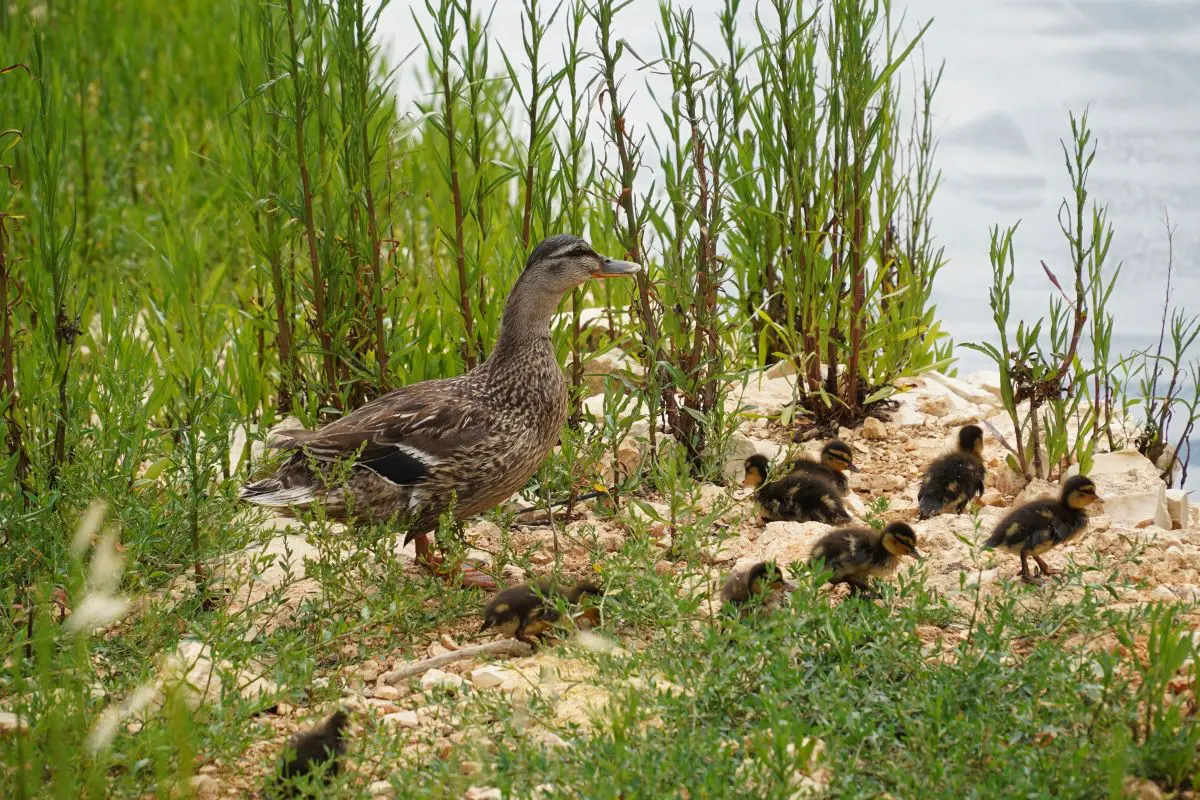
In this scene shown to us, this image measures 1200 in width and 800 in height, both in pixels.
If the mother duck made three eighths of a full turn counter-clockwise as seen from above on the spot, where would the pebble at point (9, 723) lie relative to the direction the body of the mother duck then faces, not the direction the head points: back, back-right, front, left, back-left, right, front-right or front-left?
left

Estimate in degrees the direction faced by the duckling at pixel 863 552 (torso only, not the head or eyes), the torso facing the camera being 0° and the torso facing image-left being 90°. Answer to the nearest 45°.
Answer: approximately 270°

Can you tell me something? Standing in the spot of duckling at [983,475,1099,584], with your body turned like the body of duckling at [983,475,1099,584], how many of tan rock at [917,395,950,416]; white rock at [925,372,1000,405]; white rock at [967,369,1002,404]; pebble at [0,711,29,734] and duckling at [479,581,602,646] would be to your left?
3

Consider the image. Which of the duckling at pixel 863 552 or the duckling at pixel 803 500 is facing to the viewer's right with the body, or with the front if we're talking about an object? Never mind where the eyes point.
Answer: the duckling at pixel 863 552

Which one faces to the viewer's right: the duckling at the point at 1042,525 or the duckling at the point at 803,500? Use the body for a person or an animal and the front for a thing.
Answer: the duckling at the point at 1042,525

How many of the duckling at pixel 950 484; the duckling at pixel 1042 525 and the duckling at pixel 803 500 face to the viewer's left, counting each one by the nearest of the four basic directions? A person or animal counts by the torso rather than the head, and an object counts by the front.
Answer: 1

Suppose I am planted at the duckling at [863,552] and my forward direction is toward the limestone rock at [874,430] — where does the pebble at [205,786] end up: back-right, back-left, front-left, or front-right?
back-left

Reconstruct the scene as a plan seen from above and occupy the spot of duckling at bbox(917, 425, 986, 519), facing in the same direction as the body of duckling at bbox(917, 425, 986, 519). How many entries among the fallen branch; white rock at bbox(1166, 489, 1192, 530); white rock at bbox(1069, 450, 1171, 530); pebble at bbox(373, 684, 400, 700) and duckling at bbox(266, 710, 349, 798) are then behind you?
3

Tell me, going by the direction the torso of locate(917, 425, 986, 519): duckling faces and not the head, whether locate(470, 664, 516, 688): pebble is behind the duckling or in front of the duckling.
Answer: behind

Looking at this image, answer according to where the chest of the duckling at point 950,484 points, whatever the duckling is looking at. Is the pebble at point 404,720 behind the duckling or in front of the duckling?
behind

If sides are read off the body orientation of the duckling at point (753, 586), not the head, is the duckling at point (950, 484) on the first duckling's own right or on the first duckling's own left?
on the first duckling's own left

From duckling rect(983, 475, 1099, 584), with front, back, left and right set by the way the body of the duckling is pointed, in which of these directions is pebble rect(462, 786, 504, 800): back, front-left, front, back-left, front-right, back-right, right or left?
back-right

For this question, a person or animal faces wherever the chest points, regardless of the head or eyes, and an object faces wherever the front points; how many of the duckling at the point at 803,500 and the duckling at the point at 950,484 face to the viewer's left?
1
